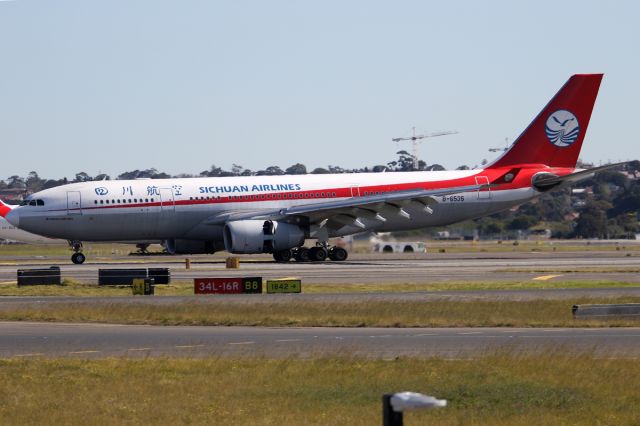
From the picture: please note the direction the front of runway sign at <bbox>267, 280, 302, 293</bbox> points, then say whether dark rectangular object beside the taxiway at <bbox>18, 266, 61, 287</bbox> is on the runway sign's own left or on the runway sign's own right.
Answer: on the runway sign's own right

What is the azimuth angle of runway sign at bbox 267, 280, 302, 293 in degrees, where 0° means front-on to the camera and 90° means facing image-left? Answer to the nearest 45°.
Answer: approximately 0°

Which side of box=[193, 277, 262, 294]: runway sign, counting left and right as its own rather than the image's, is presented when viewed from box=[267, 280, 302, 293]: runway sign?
left

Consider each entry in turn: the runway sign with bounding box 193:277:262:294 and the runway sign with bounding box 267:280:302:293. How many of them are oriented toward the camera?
2

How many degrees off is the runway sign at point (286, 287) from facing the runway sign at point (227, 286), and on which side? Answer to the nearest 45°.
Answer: approximately 90° to its right

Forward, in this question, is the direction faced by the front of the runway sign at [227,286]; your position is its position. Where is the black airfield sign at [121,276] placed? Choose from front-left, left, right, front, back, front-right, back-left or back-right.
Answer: back-right

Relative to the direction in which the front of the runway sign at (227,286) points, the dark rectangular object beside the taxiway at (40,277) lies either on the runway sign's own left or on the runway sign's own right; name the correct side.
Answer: on the runway sign's own right

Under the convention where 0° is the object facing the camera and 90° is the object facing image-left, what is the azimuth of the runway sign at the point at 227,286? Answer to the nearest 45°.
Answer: approximately 0°
